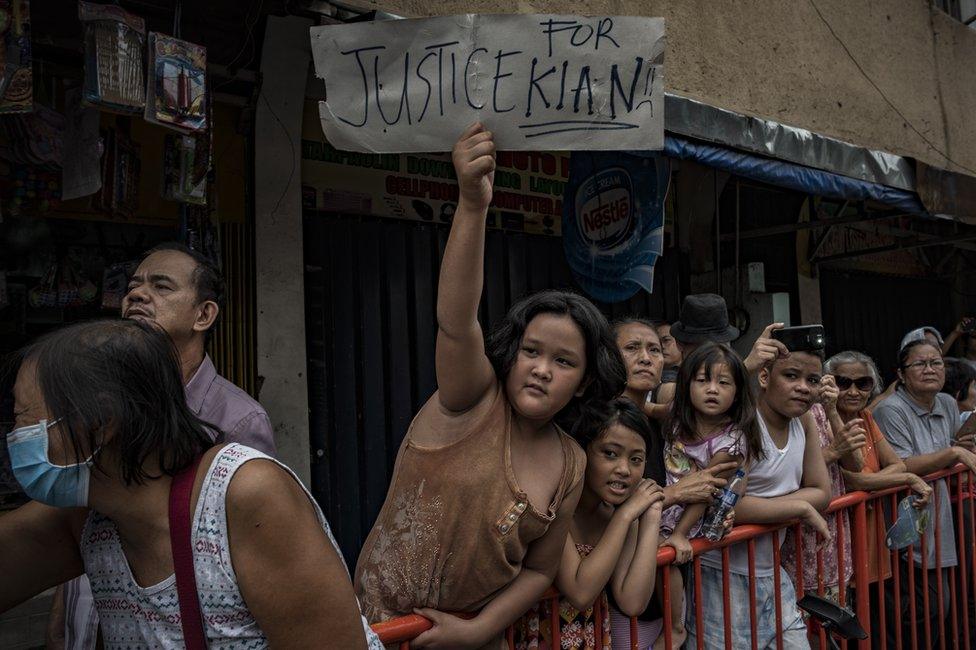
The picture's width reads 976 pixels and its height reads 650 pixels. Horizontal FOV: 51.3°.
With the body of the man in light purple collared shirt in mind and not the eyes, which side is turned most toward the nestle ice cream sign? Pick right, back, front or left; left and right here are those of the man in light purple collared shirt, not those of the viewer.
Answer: back

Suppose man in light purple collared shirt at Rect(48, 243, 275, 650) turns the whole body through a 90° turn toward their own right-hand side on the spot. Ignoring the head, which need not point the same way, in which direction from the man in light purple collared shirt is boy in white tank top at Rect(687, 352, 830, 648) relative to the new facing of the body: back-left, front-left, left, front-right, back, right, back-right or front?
back-right

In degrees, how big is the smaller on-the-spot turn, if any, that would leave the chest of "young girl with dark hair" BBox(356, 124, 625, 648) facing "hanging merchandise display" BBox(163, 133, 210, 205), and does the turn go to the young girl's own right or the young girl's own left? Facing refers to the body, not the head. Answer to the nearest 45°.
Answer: approximately 180°

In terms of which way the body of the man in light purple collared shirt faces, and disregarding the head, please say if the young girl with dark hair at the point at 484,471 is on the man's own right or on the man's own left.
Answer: on the man's own left

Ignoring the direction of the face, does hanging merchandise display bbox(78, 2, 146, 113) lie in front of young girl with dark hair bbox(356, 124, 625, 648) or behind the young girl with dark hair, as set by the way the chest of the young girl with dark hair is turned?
behind

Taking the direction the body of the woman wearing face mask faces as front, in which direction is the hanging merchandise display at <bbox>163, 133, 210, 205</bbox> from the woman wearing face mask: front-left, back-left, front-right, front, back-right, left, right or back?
back-right

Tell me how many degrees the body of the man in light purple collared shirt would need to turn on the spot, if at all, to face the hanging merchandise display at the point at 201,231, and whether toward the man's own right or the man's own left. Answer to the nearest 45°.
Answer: approximately 135° to the man's own right

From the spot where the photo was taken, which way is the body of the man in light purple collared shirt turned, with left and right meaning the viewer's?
facing the viewer and to the left of the viewer

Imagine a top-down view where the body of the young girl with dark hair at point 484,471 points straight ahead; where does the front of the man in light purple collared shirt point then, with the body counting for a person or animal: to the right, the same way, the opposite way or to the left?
to the right

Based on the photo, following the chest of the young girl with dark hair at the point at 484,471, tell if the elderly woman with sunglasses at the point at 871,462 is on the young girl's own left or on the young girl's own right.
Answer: on the young girl's own left

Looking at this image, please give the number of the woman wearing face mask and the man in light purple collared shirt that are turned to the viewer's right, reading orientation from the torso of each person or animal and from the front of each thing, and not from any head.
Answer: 0

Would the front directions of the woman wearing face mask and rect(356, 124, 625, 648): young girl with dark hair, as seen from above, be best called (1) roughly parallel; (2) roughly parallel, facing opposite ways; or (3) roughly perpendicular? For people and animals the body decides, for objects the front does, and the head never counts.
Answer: roughly perpendicular

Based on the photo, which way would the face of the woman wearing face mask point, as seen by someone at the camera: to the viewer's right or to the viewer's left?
to the viewer's left
